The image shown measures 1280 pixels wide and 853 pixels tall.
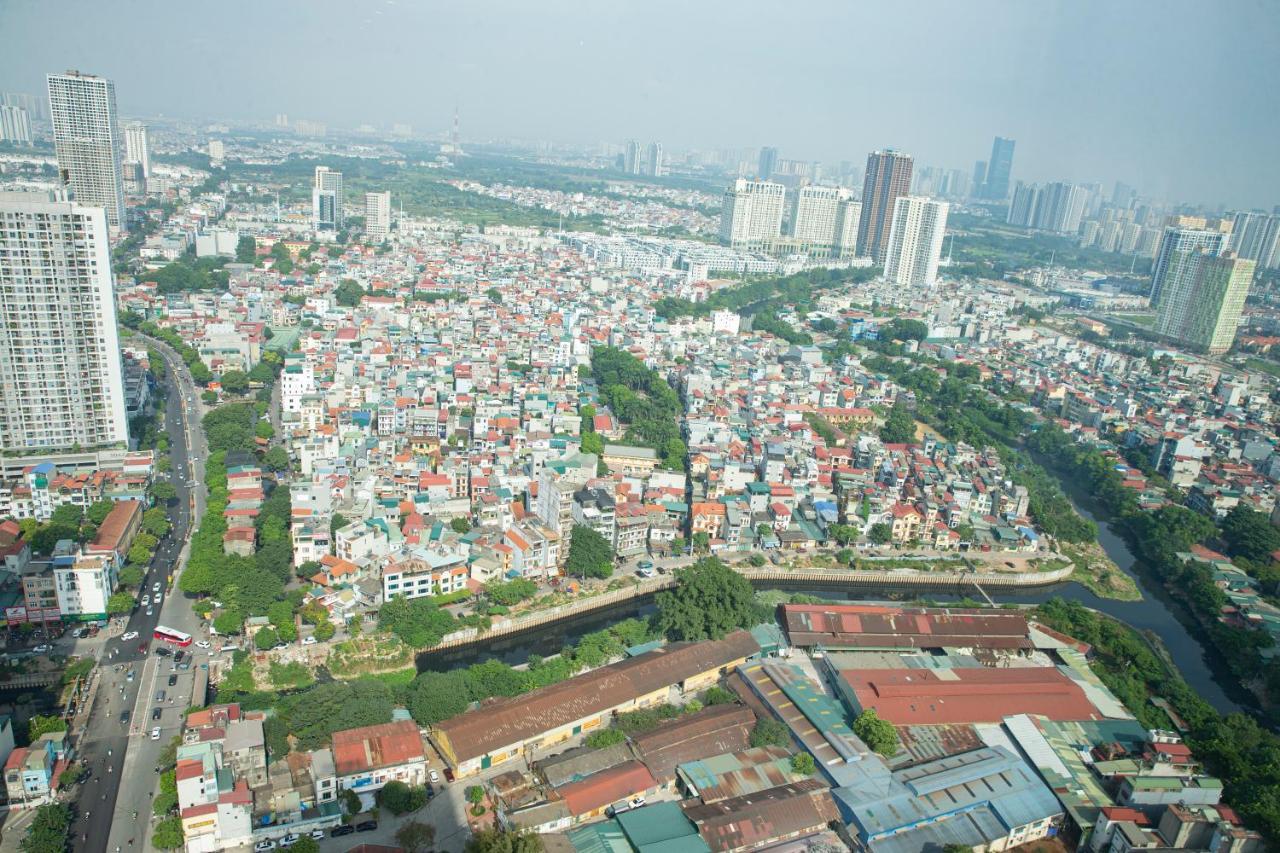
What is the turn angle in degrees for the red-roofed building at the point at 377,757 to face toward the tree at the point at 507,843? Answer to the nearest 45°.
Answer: approximately 45° to its left

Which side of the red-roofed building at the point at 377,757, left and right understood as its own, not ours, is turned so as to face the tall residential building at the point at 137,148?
back

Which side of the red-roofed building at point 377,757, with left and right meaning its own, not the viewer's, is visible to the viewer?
front

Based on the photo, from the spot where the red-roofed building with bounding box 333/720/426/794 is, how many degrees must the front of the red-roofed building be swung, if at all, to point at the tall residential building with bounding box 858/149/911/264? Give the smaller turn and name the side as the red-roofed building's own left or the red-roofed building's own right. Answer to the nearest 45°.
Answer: approximately 135° to the red-roofed building's own left

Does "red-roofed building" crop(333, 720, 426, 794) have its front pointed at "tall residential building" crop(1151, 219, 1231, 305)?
no

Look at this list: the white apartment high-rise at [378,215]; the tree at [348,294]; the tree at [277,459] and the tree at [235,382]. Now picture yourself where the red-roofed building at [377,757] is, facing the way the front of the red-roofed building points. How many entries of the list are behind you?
4

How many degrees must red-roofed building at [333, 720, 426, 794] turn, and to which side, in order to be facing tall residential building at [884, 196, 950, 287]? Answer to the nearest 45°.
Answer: approximately 135° to its left

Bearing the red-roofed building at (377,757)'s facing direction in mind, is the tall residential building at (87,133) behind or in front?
behind

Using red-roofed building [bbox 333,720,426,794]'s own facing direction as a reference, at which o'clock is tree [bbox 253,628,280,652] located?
The tree is roughly at 5 o'clock from the red-roofed building.

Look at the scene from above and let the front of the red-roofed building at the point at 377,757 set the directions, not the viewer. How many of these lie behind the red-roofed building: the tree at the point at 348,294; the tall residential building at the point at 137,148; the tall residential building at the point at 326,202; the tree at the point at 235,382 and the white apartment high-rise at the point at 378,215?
5

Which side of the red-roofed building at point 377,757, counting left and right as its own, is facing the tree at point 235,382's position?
back

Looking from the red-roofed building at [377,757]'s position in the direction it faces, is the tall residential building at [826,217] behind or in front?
behind

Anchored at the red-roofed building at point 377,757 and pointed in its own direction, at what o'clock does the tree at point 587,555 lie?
The tree is roughly at 7 o'clock from the red-roofed building.

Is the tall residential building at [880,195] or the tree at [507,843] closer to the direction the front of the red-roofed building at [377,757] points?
the tree

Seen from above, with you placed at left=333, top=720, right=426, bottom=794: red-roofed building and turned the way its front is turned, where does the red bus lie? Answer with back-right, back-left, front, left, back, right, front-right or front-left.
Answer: back-right

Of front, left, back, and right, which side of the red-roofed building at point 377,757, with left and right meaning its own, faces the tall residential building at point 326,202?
back

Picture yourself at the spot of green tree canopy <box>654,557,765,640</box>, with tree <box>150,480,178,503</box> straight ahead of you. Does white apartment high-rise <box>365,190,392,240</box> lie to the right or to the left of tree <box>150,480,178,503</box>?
right

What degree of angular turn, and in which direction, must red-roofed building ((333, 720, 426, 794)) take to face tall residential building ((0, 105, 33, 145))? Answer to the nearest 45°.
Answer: approximately 180°

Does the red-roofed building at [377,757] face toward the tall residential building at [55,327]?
no

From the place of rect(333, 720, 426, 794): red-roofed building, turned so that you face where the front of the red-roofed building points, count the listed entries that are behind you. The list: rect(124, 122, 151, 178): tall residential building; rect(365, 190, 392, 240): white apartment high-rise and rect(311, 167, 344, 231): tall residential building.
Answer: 3

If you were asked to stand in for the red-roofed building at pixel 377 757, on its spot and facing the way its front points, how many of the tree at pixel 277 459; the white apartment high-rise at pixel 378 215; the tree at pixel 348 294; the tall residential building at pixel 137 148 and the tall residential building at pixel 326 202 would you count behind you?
5
